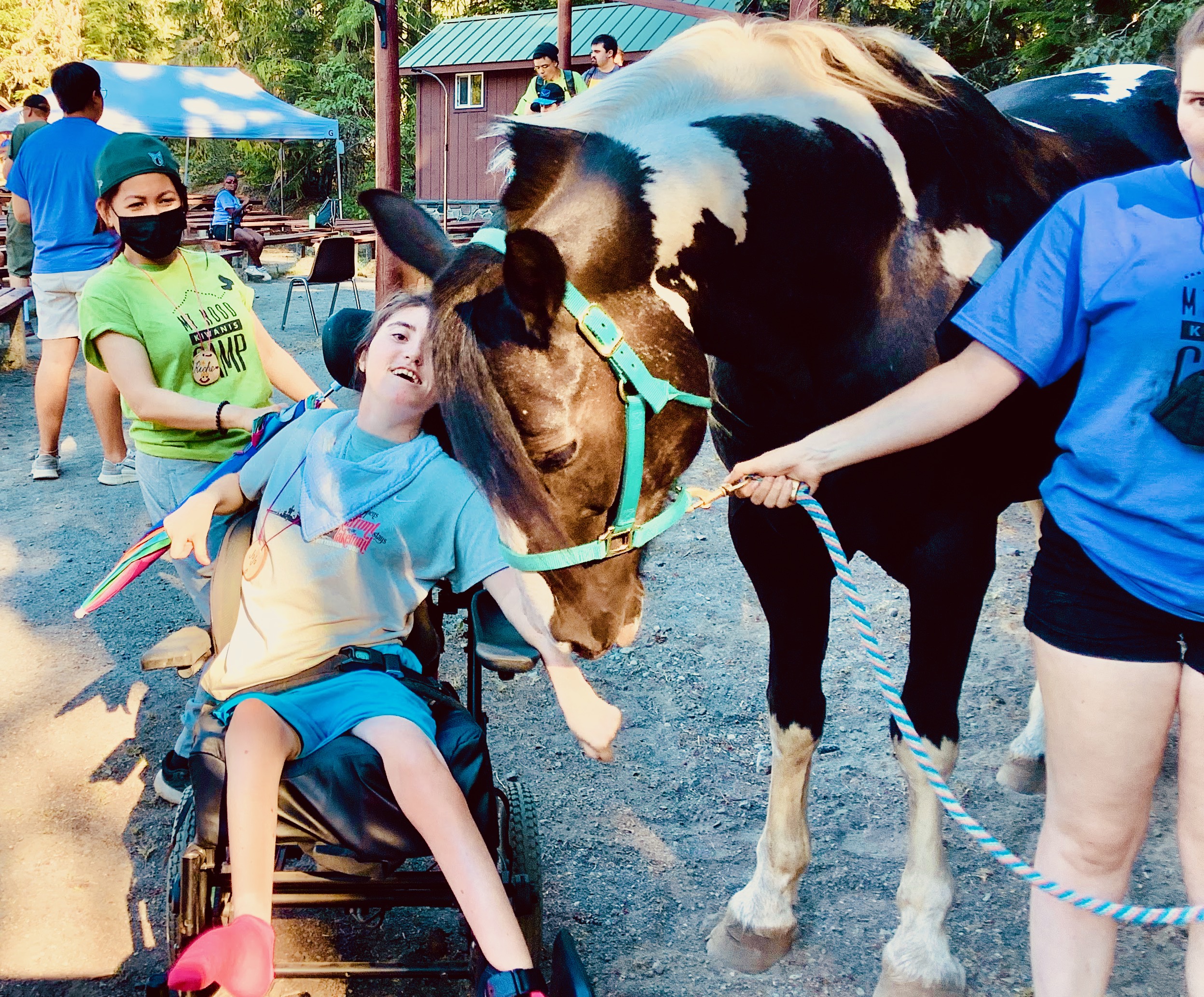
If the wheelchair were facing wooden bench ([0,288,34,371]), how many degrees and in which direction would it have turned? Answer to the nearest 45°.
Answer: approximately 180°

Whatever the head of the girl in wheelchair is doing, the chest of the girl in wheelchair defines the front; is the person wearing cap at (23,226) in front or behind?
behind

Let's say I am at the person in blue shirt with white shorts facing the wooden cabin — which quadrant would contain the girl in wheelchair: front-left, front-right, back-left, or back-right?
back-right

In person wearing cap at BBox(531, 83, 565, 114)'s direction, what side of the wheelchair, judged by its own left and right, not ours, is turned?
back

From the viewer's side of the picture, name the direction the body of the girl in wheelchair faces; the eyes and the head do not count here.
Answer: toward the camera

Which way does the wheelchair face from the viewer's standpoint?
toward the camera

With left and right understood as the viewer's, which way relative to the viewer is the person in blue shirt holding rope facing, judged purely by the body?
facing the viewer

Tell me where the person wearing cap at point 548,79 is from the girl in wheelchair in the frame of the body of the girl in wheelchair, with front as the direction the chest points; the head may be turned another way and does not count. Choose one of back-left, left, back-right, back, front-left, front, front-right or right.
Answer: back

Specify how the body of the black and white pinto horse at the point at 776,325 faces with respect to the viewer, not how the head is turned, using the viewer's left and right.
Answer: facing the viewer and to the left of the viewer
